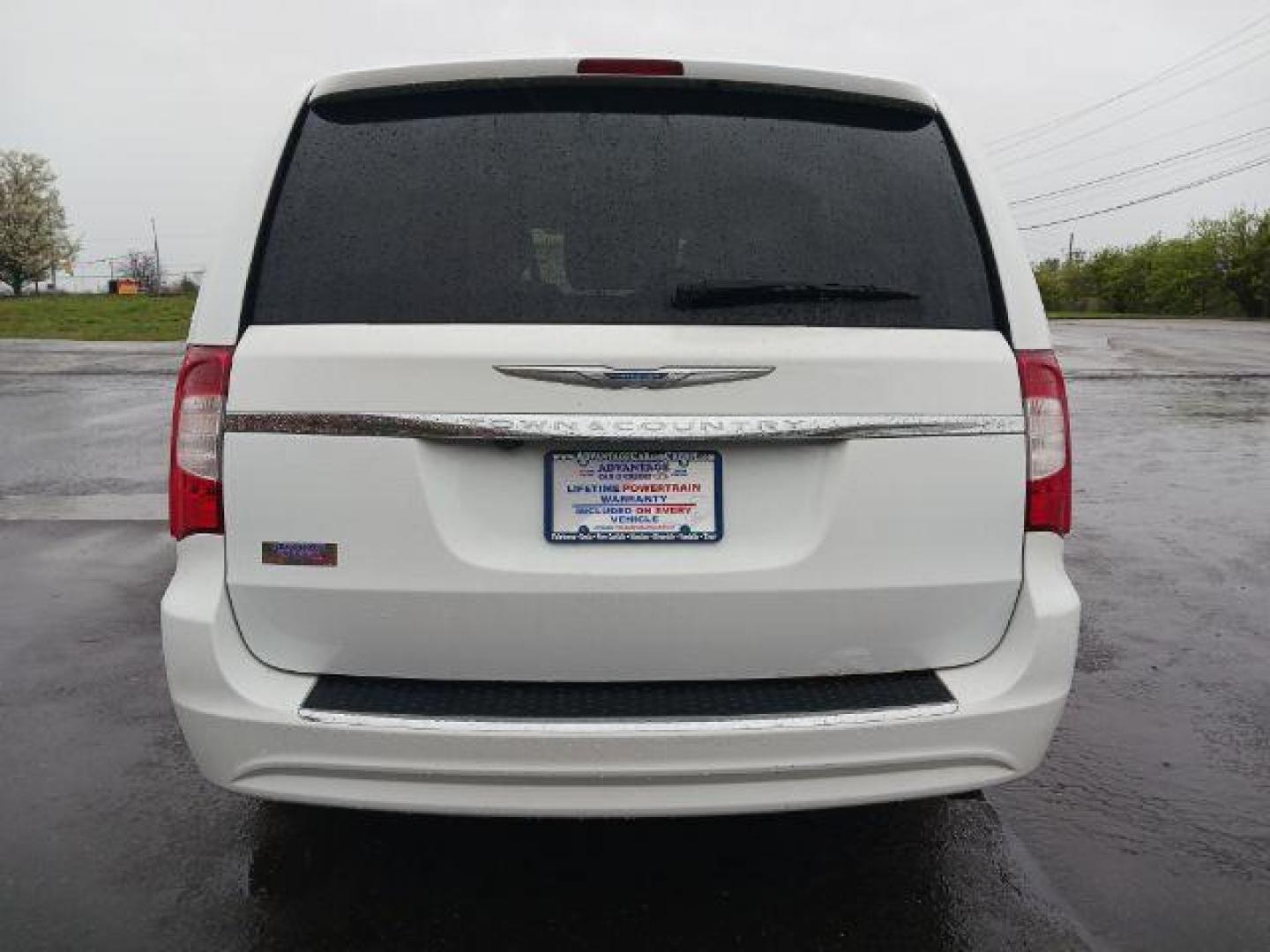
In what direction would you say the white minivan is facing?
away from the camera
